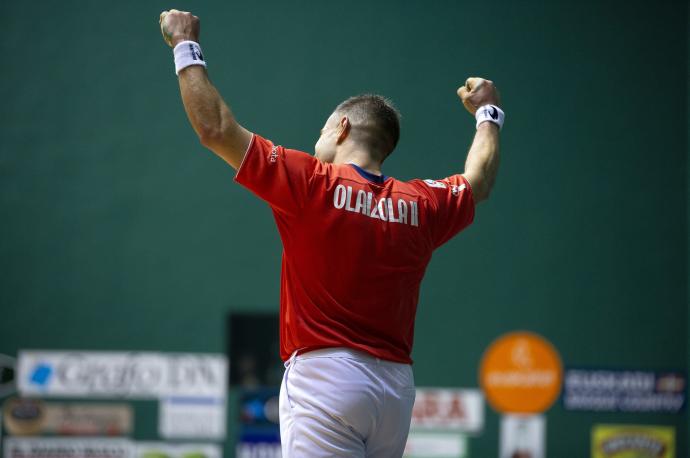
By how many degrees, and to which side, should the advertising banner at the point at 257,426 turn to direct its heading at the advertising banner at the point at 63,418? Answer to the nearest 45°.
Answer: approximately 90° to its right

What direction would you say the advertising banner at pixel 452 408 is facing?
toward the camera

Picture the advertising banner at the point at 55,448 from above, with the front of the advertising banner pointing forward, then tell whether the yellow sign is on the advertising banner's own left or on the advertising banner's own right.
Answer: on the advertising banner's own left

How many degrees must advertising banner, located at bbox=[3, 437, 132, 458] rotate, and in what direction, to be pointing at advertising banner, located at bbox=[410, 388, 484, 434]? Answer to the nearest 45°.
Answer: approximately 90° to its left

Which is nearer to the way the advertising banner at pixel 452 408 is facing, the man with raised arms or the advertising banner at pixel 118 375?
the man with raised arms

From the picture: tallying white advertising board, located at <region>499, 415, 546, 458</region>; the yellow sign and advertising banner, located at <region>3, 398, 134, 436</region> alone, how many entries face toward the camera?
3

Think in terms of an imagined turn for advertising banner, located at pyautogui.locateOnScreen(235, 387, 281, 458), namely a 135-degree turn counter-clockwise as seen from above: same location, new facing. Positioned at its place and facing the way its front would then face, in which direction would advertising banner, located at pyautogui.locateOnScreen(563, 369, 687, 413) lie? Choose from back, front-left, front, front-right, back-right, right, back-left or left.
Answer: front-right

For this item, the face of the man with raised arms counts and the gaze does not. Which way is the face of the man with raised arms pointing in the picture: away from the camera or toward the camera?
away from the camera

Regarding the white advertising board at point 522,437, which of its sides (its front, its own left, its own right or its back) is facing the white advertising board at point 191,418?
right

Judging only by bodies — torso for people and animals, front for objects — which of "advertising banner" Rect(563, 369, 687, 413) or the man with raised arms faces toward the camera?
the advertising banner

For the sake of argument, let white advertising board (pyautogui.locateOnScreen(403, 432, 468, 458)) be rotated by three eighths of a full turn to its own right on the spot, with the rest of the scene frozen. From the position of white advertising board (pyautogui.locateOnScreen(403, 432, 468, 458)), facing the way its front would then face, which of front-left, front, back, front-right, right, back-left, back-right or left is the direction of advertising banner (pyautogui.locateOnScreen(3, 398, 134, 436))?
front-left

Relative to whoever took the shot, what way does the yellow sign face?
facing the viewer

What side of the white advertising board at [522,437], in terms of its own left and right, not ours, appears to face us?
front
